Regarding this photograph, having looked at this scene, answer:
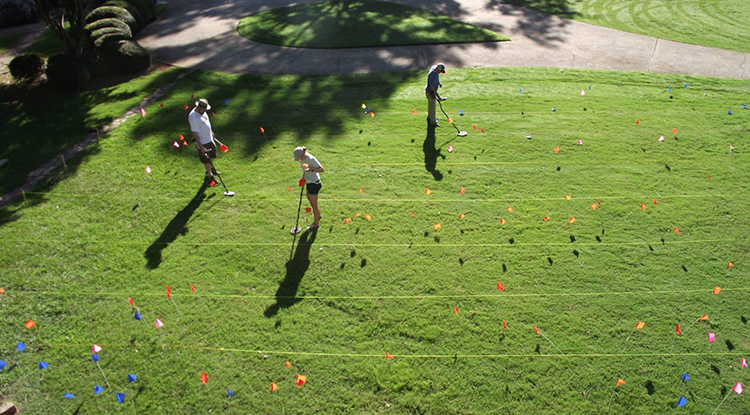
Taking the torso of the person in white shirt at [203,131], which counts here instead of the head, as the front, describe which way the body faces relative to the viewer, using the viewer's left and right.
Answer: facing the viewer and to the right of the viewer

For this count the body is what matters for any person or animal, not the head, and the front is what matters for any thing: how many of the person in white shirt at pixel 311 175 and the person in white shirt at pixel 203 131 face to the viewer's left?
1

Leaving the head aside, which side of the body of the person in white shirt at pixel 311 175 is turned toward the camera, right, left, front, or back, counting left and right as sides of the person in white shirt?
left

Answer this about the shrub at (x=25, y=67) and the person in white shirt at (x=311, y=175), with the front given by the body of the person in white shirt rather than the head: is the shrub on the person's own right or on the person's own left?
on the person's own right

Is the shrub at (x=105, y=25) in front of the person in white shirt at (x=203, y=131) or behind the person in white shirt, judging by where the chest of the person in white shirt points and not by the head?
behind

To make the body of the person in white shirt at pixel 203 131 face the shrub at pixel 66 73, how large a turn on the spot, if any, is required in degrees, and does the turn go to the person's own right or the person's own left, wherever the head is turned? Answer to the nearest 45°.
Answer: approximately 180°

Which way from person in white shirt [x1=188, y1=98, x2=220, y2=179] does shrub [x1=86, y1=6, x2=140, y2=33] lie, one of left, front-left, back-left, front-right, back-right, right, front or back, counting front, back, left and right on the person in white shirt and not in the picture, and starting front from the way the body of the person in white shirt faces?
back-left

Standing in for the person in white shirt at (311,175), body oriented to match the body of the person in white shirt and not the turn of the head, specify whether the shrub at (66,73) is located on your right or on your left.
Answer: on your right

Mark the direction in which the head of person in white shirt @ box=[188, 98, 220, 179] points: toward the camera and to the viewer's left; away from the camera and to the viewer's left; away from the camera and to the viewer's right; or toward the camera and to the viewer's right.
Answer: toward the camera and to the viewer's right

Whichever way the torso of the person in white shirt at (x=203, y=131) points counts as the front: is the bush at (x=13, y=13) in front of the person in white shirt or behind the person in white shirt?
behind
